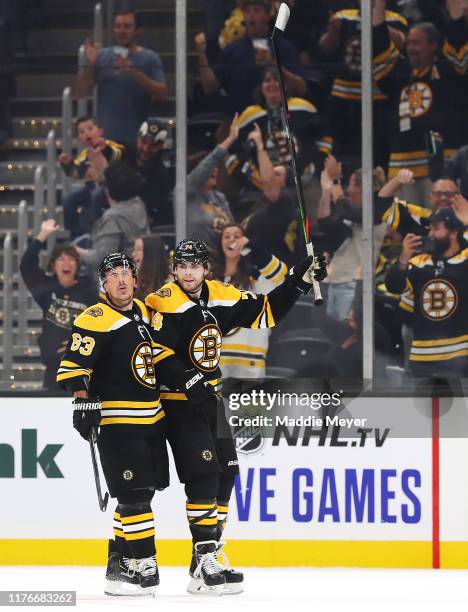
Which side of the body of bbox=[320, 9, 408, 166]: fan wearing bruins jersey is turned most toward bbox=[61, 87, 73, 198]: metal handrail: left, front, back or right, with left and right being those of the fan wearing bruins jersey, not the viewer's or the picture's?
right

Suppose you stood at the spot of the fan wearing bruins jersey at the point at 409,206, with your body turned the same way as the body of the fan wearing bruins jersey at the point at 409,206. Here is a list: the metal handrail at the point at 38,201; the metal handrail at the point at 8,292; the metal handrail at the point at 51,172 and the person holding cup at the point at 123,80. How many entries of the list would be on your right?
4

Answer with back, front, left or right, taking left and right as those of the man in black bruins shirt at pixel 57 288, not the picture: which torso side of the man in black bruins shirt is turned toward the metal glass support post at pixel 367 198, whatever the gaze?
left

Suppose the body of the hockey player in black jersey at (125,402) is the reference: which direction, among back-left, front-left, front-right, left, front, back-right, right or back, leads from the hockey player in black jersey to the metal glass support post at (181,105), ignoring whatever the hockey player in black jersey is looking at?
back-left
